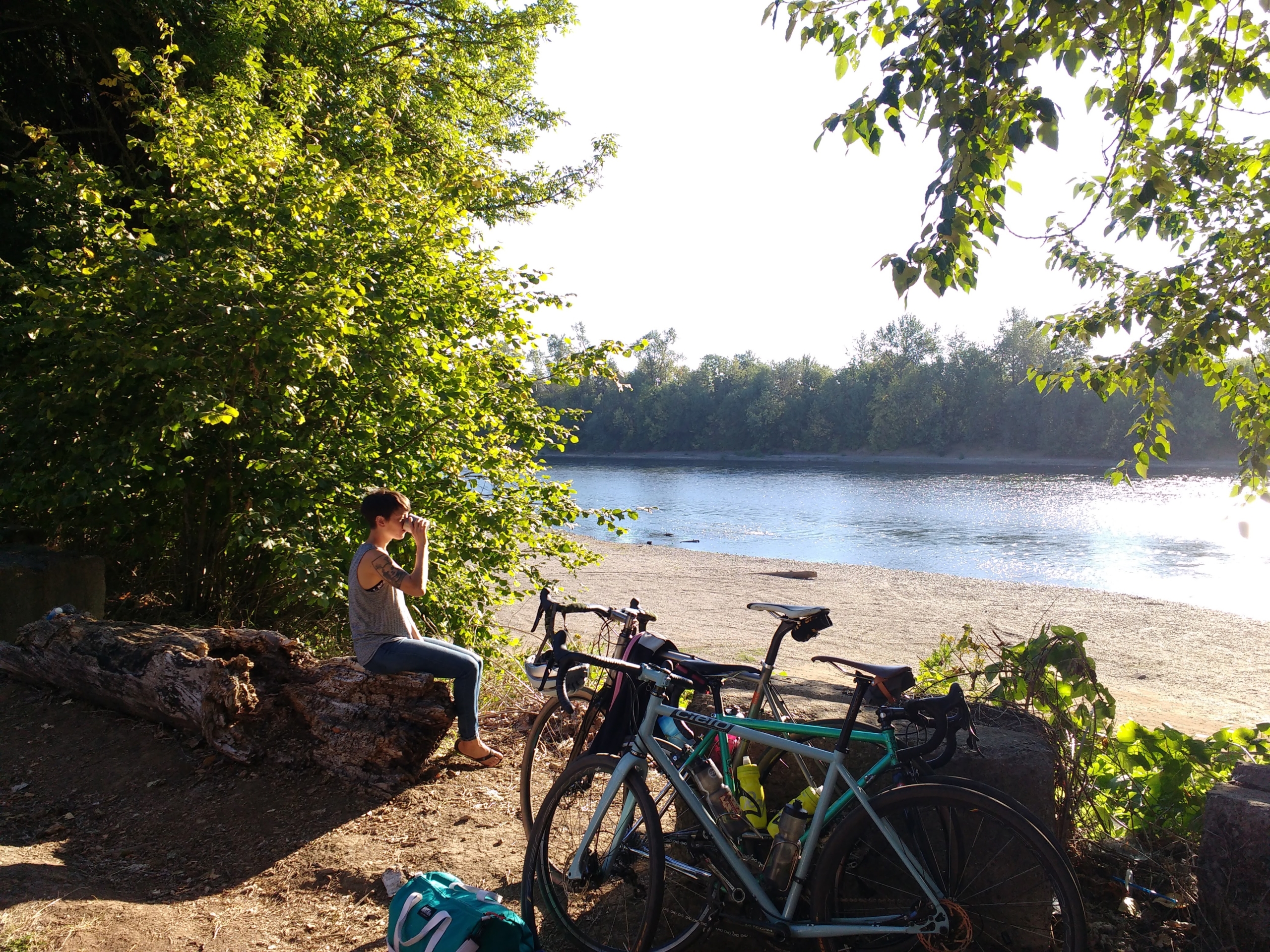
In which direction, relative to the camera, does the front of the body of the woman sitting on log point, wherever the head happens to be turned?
to the viewer's right

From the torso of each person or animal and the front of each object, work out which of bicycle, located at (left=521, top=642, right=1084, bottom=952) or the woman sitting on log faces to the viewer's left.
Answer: the bicycle

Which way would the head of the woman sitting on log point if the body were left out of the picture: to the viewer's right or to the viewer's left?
to the viewer's right

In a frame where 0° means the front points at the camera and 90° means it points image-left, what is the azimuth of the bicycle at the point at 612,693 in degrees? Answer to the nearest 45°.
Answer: approximately 45°

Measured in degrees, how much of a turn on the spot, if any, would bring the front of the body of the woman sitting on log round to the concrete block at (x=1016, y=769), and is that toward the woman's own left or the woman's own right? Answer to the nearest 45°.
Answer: approximately 45° to the woman's own right

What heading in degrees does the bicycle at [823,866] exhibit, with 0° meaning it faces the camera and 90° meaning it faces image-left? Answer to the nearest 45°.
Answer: approximately 90°

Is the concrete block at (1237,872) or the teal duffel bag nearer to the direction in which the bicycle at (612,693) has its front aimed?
the teal duffel bag

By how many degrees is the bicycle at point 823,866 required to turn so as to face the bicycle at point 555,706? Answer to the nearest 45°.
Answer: approximately 45° to its right

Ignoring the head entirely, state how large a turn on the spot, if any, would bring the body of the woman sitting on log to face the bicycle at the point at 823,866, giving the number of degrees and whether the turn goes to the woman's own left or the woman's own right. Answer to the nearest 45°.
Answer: approximately 45° to the woman's own right
